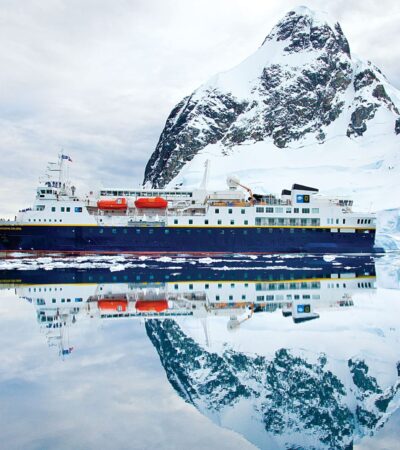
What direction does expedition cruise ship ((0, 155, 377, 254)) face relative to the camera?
to the viewer's left

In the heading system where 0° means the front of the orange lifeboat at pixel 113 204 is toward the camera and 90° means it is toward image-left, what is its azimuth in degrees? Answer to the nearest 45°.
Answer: approximately 90°
